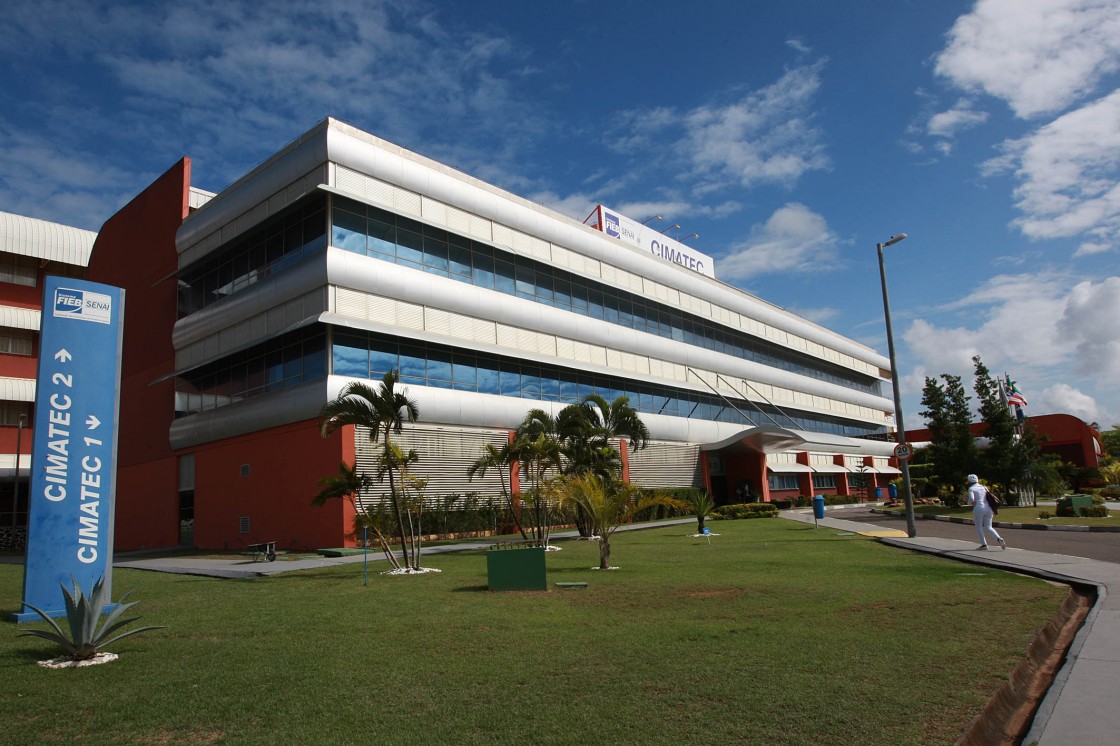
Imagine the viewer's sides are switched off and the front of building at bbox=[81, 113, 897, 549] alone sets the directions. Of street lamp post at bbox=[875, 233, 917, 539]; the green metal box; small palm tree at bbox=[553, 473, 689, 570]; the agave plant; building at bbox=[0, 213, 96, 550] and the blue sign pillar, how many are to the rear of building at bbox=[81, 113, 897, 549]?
1

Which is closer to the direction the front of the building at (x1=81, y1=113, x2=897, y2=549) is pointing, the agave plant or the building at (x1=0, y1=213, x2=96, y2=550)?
the agave plant

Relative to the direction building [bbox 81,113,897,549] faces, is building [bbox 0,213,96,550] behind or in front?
behind

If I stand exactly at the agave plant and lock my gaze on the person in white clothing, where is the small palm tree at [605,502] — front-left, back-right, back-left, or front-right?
front-left

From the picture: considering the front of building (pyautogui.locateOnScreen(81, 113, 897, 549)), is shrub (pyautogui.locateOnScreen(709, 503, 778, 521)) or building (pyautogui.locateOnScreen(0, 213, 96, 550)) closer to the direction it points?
the shrub

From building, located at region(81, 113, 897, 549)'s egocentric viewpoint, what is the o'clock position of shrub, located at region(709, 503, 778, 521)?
The shrub is roughly at 10 o'clock from the building.

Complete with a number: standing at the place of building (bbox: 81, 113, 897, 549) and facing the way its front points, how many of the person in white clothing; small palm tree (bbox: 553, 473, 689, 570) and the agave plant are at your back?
0

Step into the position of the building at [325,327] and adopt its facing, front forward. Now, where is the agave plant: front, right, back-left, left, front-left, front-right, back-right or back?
front-right

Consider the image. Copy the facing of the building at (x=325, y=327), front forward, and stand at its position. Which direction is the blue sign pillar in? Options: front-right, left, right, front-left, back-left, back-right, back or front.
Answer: front-right

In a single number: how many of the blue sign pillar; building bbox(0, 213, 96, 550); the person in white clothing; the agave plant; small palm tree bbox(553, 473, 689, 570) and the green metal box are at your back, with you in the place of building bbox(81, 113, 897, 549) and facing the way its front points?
1

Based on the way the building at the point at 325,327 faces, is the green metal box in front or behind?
in front

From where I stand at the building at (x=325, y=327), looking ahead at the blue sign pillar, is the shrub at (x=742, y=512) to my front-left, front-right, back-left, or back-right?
back-left

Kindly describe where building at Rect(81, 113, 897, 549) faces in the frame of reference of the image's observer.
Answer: facing the viewer and to the right of the viewer

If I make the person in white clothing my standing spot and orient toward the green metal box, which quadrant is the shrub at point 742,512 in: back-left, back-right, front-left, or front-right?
back-right

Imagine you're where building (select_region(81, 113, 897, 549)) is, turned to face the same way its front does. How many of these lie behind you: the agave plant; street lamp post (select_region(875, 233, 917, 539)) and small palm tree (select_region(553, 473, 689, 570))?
0

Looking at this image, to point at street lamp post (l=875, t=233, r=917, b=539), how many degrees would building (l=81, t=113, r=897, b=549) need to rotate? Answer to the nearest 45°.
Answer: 0° — it already faces it
